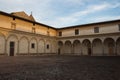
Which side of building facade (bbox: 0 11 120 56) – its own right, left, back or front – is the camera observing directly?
front
